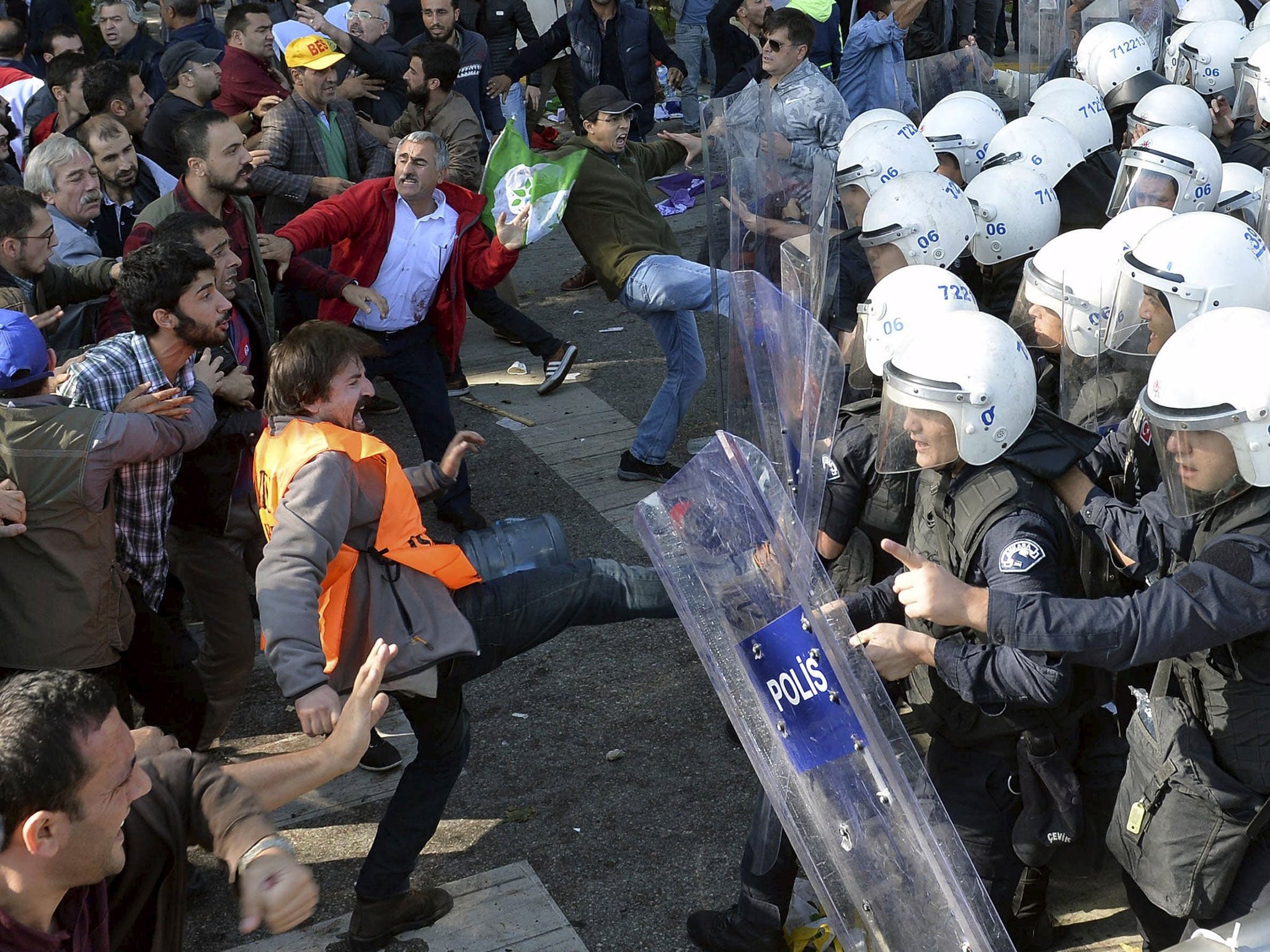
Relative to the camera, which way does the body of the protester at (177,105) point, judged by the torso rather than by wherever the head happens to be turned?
to the viewer's right

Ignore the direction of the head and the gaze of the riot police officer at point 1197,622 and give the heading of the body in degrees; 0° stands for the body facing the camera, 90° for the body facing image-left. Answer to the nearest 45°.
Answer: approximately 90°

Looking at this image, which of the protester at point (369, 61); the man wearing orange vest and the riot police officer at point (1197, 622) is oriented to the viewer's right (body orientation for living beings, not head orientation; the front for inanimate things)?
the man wearing orange vest

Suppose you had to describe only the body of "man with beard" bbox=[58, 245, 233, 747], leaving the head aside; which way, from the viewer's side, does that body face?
to the viewer's right

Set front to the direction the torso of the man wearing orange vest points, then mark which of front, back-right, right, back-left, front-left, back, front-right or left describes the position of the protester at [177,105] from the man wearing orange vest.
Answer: left

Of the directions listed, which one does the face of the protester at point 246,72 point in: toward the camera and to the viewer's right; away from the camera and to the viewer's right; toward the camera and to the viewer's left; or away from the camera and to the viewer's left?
toward the camera and to the viewer's right

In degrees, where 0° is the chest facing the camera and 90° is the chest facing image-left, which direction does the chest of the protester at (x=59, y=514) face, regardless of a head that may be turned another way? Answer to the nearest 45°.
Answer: approximately 225°

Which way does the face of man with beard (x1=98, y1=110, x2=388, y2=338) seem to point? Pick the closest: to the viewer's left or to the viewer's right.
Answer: to the viewer's right

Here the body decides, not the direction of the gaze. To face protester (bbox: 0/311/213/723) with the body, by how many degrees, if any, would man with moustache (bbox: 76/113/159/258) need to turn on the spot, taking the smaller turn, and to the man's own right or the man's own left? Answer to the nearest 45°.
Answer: approximately 45° to the man's own right

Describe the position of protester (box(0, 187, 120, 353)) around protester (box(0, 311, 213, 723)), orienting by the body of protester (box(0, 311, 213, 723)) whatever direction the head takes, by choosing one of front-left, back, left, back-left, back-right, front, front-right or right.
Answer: front-left

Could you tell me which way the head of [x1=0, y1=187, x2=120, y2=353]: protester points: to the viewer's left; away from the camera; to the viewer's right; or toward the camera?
to the viewer's right
